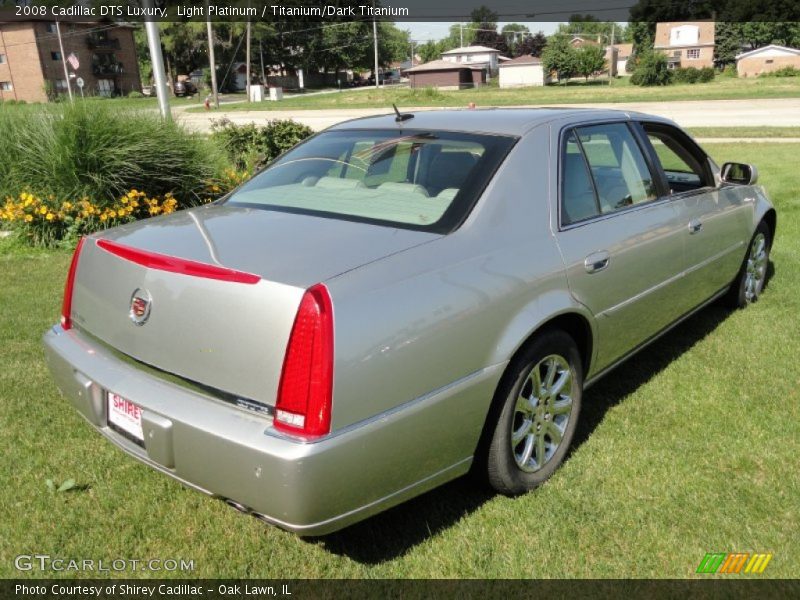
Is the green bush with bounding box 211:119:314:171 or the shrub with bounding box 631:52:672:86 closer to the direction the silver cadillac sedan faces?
the shrub

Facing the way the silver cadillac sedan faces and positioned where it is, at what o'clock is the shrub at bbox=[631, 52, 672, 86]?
The shrub is roughly at 11 o'clock from the silver cadillac sedan.

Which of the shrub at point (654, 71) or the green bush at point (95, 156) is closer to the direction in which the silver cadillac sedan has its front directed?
the shrub

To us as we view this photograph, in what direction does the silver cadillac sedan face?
facing away from the viewer and to the right of the viewer

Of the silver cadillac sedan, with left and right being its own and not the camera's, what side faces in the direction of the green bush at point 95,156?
left
